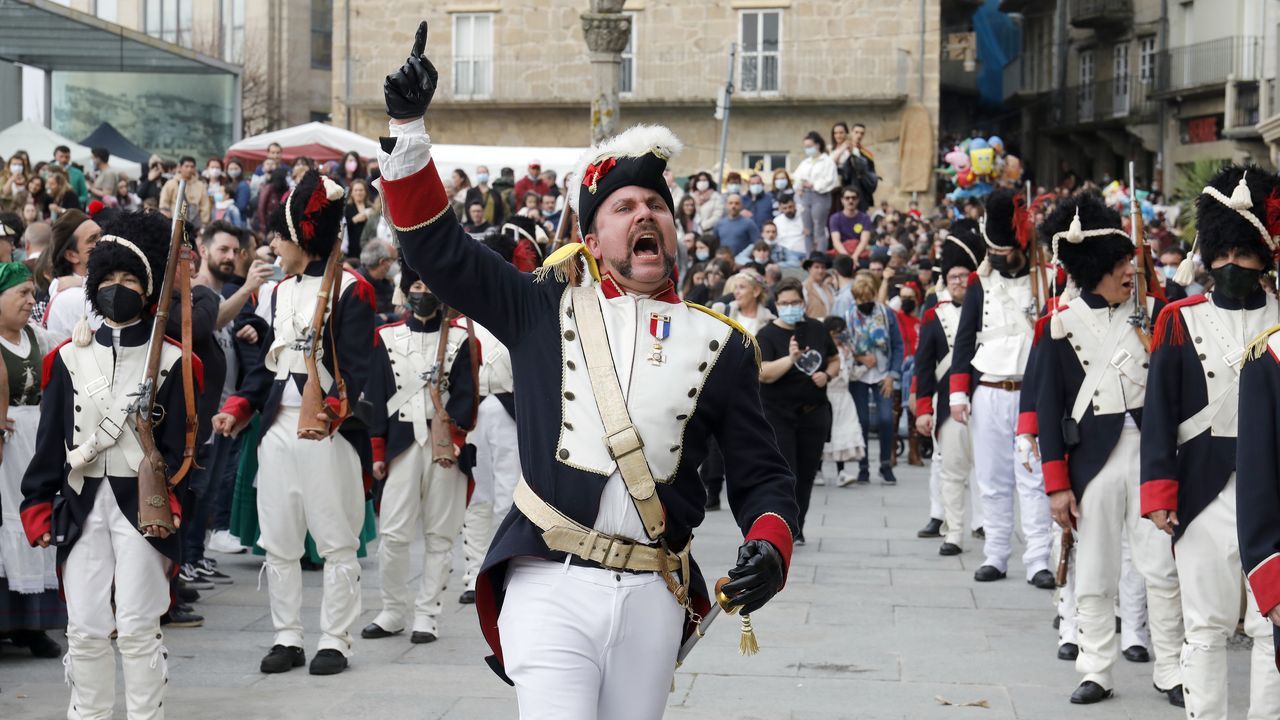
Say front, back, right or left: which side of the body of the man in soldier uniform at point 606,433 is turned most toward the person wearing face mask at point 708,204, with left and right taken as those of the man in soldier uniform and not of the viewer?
back

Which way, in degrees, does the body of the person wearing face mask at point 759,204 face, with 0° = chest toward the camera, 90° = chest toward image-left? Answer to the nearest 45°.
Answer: approximately 0°

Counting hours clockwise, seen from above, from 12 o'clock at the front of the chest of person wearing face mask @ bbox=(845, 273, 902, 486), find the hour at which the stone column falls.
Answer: The stone column is roughly at 5 o'clock from the person wearing face mask.

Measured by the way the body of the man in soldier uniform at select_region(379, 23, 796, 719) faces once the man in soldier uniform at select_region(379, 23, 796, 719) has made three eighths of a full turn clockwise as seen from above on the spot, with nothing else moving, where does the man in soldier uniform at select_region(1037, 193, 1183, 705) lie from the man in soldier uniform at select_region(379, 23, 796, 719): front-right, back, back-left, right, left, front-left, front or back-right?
right

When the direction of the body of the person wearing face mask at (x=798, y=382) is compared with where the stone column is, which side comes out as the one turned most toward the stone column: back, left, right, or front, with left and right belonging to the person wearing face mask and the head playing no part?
back
